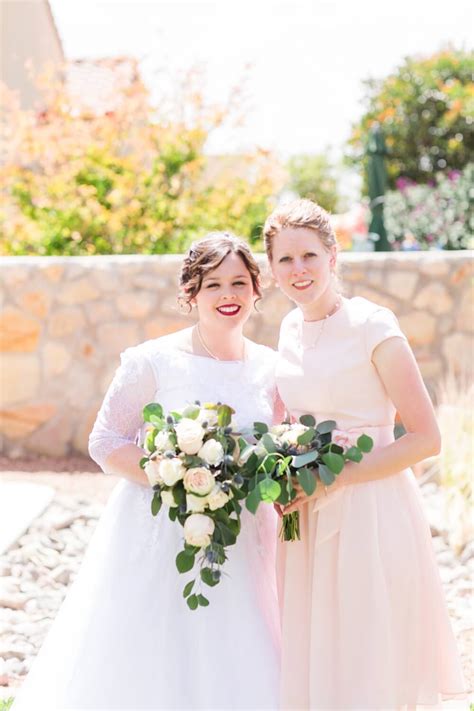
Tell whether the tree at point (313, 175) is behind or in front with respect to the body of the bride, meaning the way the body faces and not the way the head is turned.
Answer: behind

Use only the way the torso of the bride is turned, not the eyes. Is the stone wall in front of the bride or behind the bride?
behind

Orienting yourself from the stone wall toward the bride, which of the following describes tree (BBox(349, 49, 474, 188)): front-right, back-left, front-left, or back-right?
back-left

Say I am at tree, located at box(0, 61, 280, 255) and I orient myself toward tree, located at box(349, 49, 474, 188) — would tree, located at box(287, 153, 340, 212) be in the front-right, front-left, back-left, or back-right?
front-left

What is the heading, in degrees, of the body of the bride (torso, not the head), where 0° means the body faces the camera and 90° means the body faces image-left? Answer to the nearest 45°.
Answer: approximately 0°

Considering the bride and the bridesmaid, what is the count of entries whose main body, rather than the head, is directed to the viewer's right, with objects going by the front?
0

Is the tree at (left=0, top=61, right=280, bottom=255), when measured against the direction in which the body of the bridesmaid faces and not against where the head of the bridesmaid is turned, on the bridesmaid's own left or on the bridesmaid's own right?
on the bridesmaid's own right

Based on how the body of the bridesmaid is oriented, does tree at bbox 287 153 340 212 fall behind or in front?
behind

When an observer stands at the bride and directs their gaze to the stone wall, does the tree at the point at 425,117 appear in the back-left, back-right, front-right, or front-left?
front-right
